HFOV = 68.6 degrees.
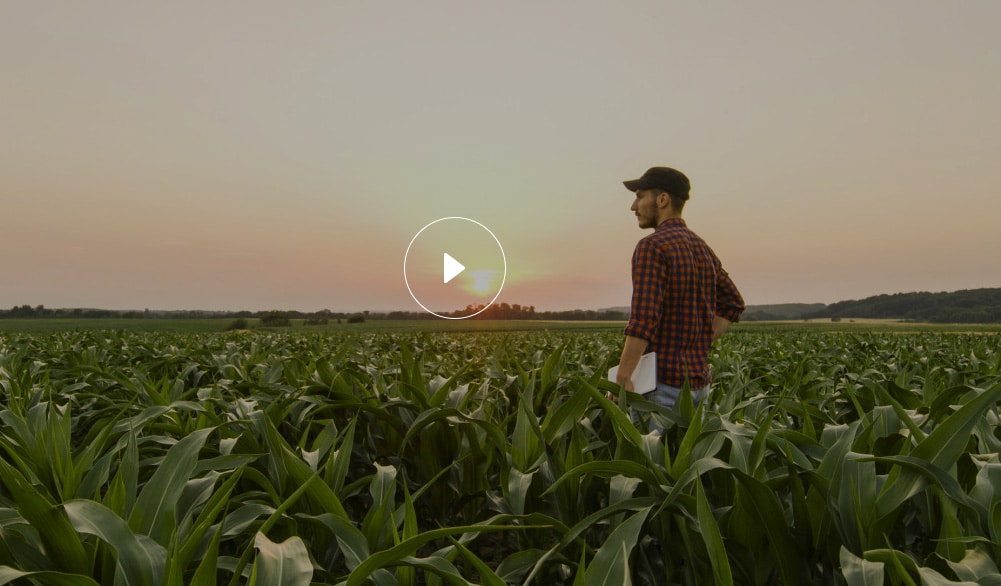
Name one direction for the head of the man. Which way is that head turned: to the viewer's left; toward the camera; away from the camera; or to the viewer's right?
to the viewer's left

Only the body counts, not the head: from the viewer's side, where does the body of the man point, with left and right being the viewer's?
facing away from the viewer and to the left of the viewer
